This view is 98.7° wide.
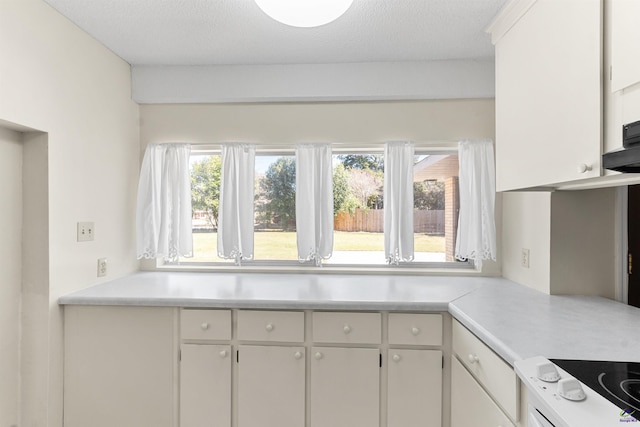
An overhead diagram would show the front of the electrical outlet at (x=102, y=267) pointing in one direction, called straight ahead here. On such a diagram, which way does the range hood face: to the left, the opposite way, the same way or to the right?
the opposite way

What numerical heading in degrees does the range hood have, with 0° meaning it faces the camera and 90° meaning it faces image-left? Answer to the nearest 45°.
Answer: approximately 45°

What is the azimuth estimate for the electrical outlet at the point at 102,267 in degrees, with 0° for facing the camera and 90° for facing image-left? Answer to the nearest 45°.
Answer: approximately 315°

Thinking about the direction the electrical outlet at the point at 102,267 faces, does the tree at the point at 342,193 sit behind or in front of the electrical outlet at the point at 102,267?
in front

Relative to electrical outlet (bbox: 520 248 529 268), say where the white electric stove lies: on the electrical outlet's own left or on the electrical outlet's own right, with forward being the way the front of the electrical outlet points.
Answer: on the electrical outlet's own left

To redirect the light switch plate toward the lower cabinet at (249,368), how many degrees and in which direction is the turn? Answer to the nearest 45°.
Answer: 0° — it already faces it

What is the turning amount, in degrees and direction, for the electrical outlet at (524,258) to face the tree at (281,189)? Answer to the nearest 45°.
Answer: approximately 45° to its right
